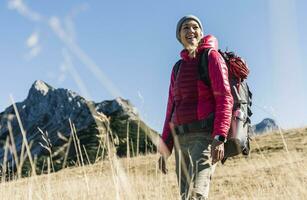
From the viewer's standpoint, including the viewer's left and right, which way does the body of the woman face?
facing the viewer and to the left of the viewer

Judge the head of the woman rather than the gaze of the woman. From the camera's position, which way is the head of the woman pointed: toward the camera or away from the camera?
toward the camera
